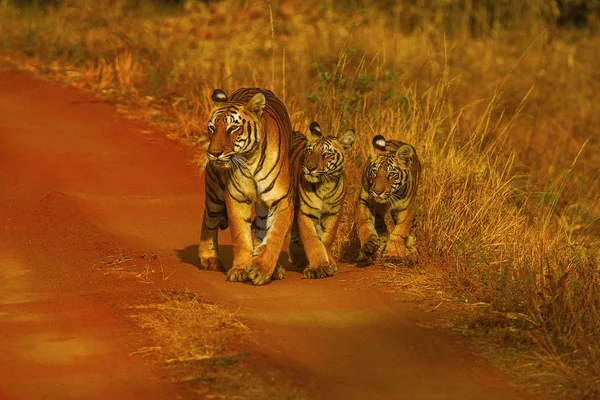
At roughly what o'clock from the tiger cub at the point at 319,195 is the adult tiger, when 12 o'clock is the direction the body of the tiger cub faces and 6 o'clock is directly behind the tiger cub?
The adult tiger is roughly at 2 o'clock from the tiger cub.

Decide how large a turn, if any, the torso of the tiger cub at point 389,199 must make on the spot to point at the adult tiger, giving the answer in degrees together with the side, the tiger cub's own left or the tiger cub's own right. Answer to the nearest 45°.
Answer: approximately 45° to the tiger cub's own right

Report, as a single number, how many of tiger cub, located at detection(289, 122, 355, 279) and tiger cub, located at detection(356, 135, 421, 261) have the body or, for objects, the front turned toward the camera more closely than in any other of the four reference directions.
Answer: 2

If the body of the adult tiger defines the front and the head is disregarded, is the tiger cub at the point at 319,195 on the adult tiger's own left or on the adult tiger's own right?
on the adult tiger's own left

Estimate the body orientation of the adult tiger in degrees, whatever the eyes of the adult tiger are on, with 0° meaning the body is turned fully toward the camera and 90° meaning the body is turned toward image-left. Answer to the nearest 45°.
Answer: approximately 0°

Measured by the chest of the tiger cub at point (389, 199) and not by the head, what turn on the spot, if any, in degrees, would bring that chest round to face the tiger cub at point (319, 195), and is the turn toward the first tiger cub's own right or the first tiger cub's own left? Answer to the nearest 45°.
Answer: approximately 45° to the first tiger cub's own right
